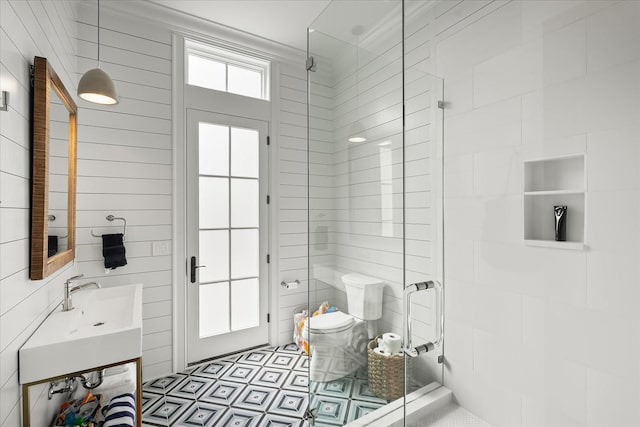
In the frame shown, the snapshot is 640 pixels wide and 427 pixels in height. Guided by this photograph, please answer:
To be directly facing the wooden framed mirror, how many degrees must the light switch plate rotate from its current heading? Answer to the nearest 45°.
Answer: approximately 45° to its right

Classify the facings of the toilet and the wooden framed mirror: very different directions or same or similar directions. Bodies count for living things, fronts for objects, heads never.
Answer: very different directions

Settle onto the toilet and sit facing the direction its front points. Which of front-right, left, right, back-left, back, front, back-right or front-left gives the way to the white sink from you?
front-right

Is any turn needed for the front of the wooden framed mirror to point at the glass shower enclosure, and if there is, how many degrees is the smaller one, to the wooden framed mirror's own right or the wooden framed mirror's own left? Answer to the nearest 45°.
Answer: approximately 45° to the wooden framed mirror's own right

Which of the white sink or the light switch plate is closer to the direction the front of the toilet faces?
the white sink

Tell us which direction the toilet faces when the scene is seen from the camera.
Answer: facing the viewer and to the left of the viewer

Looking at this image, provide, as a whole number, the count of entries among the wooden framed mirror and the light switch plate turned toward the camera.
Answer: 1

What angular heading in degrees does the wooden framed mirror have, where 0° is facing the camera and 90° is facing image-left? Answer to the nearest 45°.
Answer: approximately 270°

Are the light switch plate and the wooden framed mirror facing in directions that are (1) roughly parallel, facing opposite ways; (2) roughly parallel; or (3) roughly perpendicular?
roughly perpendicular

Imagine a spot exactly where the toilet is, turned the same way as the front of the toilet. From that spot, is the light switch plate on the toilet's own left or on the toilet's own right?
on the toilet's own right

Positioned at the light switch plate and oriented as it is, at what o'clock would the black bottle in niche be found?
The black bottle in niche is roughly at 11 o'clock from the light switch plate.

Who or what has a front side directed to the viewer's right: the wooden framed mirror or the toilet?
the wooden framed mirror

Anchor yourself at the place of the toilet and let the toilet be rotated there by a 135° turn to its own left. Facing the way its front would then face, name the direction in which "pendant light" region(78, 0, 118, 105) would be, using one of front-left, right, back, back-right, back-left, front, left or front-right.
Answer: back
